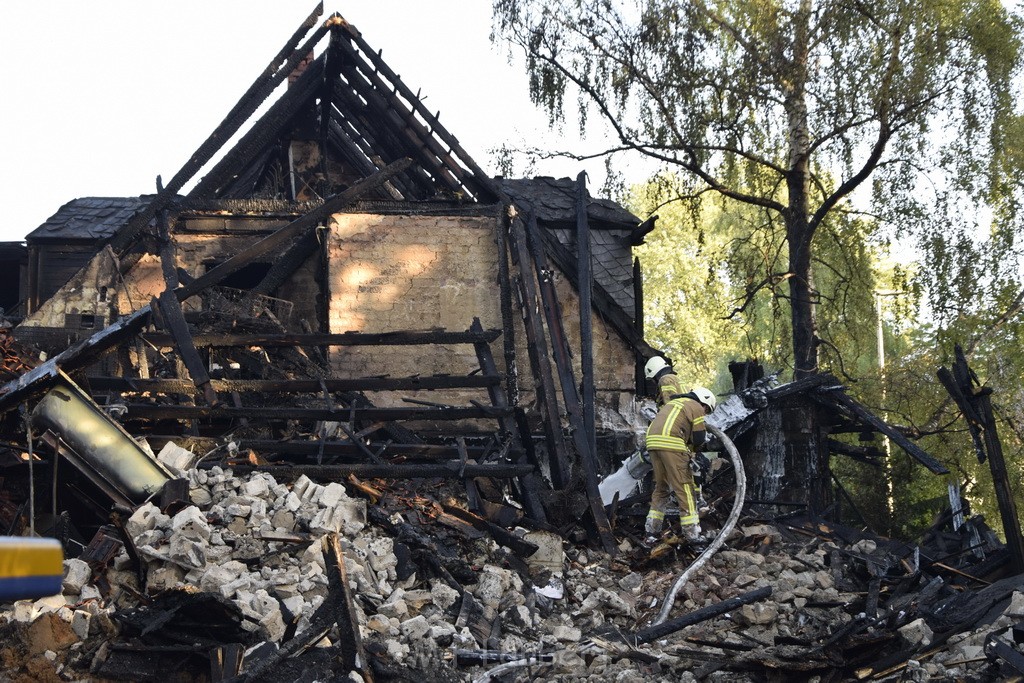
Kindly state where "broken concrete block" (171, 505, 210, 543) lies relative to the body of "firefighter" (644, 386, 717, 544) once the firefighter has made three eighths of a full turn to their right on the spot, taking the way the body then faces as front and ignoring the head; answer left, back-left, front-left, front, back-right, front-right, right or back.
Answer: front-right

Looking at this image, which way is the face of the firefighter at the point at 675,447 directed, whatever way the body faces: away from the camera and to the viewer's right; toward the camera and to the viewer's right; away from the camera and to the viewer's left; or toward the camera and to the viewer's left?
away from the camera and to the viewer's right

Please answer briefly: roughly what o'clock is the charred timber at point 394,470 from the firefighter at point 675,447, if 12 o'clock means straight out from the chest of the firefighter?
The charred timber is roughly at 7 o'clock from the firefighter.

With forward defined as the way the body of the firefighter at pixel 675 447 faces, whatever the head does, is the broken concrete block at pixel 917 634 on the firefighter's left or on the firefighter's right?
on the firefighter's right

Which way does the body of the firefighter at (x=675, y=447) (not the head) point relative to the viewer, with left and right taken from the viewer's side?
facing away from the viewer and to the right of the viewer

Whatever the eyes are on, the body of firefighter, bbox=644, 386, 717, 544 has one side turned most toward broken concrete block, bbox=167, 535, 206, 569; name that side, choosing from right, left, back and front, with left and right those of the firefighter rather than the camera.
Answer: back

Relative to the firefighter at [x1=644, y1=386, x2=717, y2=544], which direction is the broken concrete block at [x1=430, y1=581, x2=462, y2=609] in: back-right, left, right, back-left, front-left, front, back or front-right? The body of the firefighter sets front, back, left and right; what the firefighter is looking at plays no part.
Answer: back

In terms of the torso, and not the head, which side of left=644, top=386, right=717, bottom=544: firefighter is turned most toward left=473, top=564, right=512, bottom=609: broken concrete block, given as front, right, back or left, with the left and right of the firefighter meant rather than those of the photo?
back

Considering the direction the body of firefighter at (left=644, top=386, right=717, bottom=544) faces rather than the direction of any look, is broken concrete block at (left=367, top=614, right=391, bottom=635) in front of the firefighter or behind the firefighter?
behind

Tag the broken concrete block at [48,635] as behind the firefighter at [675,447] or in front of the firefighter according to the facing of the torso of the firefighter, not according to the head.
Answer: behind

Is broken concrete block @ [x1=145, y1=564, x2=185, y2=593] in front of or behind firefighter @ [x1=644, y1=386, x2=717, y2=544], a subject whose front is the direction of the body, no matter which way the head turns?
behind

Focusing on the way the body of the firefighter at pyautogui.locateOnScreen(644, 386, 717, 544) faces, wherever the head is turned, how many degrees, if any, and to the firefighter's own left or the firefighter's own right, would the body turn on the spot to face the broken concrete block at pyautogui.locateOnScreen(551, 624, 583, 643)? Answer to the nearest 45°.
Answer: approximately 135° to the firefighter's own right

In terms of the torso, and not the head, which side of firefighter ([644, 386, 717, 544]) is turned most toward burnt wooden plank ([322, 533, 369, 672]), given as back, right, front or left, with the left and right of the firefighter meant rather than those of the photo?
back

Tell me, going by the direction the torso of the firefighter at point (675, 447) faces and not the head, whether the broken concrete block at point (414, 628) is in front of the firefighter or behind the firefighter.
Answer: behind

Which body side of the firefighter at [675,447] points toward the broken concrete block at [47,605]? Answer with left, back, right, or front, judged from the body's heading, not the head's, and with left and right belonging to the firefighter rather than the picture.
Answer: back
